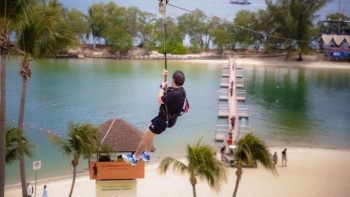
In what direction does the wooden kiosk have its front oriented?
toward the camera

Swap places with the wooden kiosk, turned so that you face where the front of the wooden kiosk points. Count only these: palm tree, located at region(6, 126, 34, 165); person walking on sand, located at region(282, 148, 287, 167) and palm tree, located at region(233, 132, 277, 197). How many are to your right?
1

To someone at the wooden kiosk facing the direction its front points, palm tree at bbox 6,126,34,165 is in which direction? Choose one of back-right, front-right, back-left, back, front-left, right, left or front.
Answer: right

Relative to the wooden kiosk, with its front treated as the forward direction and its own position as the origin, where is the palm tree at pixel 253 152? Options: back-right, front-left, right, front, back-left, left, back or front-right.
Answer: left

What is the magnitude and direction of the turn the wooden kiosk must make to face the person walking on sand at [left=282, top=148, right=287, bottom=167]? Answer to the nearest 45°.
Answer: approximately 135° to its left

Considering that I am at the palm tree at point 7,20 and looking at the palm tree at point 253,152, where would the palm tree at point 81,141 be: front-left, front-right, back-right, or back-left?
front-left
